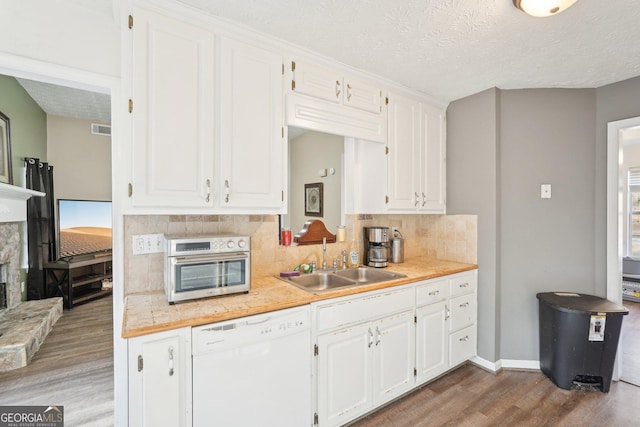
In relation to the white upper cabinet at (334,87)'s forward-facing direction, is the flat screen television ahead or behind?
behind

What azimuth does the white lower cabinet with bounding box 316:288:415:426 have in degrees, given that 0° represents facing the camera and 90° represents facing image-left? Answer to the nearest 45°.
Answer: approximately 315°

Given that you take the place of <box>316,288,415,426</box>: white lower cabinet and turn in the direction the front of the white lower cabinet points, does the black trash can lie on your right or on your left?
on your left

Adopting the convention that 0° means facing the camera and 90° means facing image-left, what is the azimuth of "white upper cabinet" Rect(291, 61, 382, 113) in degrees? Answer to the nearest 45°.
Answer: approximately 315°

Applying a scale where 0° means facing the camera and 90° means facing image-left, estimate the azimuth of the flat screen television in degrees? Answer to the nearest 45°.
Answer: approximately 315°

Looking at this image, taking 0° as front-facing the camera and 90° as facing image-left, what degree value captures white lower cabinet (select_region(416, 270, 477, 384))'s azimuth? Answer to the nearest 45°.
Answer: approximately 315°

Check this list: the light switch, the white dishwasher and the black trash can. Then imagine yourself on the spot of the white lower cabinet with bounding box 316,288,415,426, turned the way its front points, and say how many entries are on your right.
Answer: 1
